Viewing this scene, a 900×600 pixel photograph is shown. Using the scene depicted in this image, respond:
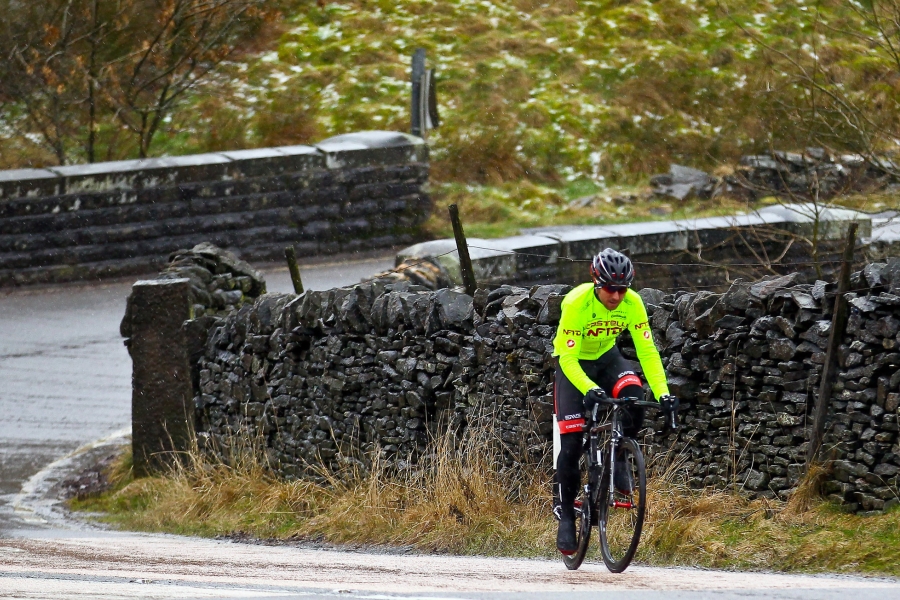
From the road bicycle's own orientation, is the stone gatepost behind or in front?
behind

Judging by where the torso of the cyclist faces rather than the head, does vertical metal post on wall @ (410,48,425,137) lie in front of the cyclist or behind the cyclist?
behind

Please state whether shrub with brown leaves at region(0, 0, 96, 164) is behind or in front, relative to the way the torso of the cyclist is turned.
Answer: behind

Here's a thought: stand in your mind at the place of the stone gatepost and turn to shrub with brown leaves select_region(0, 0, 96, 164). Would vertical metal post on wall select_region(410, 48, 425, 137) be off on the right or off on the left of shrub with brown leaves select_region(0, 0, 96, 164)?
right

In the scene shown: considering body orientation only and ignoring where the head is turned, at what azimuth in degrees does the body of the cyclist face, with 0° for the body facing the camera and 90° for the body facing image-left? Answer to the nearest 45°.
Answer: approximately 315°

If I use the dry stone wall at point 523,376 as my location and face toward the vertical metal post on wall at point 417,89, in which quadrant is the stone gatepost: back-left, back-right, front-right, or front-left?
front-left

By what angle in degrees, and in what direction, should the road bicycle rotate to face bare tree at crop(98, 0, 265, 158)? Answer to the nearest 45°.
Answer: approximately 180°

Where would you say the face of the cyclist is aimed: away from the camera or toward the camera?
toward the camera

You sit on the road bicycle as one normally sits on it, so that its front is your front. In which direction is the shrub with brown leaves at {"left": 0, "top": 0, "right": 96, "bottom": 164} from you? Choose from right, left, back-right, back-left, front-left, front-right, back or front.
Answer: back

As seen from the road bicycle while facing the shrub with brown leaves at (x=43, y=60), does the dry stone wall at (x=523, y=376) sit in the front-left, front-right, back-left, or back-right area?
front-right

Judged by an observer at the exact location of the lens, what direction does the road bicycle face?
facing the viewer and to the right of the viewer

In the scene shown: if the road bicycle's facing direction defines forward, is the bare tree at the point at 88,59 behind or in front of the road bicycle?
behind
